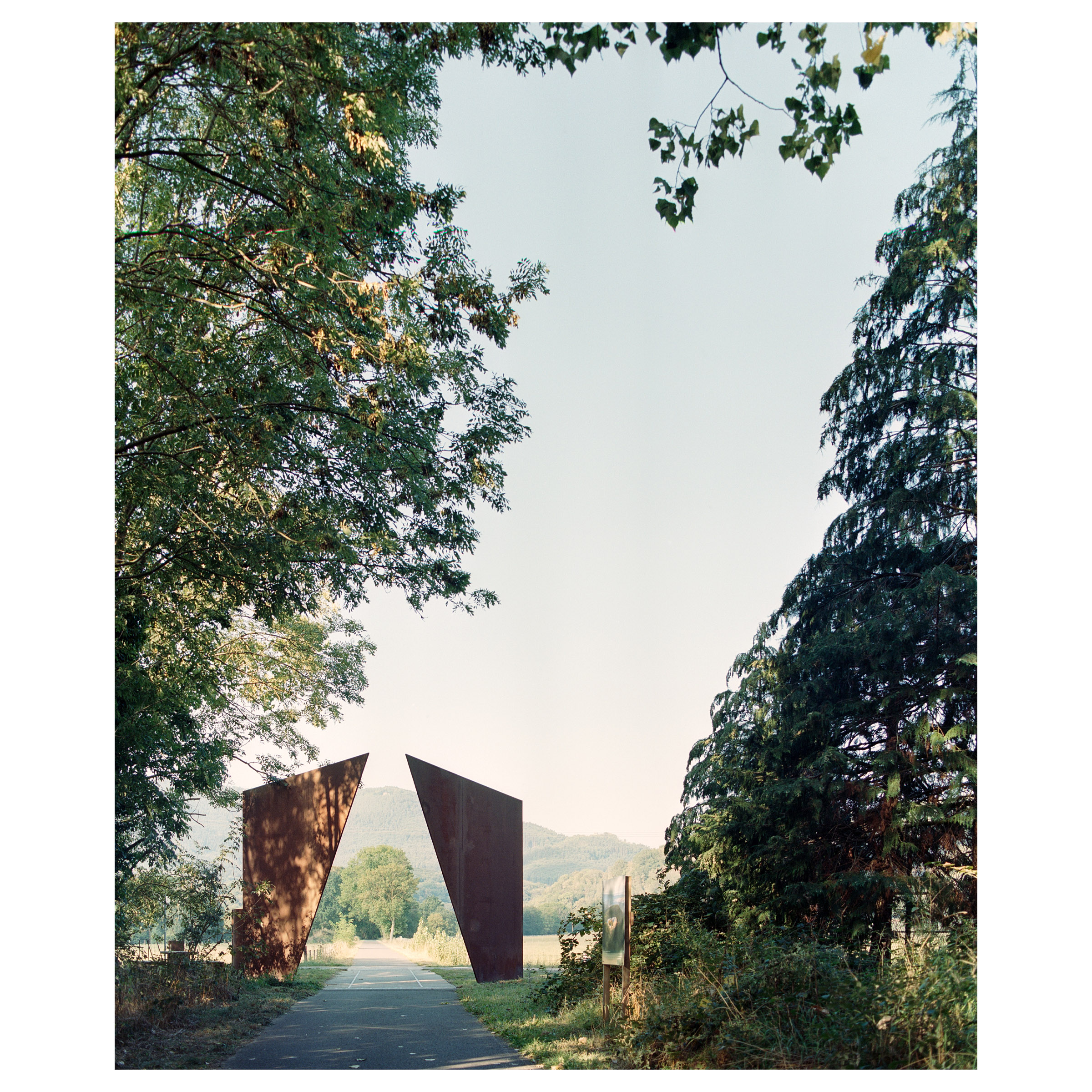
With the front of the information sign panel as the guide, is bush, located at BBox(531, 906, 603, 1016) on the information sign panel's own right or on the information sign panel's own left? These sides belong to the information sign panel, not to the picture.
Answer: on the information sign panel's own right

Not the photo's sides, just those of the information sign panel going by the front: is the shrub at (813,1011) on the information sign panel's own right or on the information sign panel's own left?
on the information sign panel's own left

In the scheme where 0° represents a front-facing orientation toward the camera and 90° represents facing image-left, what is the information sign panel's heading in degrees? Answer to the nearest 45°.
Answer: approximately 45°

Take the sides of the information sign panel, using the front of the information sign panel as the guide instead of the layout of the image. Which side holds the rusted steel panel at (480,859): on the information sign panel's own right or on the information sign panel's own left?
on the information sign panel's own right

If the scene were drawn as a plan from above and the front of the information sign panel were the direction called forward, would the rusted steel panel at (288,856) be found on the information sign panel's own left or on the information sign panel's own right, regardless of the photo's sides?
on the information sign panel's own right

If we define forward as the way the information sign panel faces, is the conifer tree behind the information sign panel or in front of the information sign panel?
behind
